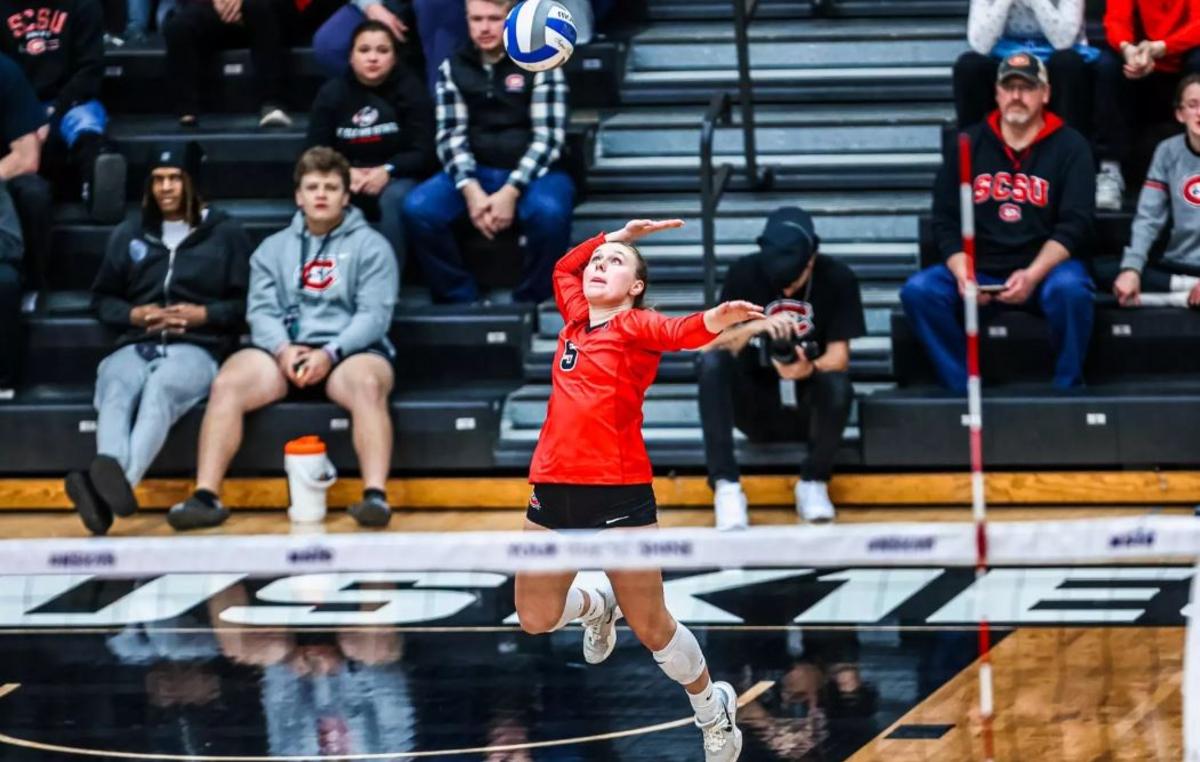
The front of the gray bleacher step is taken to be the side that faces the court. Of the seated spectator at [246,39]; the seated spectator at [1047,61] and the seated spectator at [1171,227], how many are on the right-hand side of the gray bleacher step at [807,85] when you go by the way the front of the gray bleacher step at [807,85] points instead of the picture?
1

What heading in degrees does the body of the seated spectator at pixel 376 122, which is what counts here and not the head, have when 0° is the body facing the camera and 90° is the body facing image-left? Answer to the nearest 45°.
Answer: approximately 0°

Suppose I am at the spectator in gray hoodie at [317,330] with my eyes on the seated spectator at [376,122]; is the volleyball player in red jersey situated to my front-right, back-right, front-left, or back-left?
back-right

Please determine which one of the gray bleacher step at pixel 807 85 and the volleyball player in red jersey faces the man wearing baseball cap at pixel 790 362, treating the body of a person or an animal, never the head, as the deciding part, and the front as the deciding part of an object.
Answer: the gray bleacher step

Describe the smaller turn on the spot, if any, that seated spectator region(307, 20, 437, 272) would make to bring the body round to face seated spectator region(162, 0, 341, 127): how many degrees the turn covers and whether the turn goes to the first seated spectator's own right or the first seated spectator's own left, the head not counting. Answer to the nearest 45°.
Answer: approximately 135° to the first seated spectator's own right

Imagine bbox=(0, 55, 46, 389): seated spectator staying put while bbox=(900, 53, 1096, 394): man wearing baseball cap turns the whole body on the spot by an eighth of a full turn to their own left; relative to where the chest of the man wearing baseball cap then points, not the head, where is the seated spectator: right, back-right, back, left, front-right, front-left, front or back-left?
back-right

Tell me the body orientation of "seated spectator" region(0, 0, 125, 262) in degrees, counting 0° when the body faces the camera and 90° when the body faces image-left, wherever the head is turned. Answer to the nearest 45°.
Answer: approximately 0°

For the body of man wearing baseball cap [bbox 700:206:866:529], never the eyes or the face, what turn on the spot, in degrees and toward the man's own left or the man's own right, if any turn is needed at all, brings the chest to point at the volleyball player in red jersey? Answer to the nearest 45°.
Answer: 0° — they already face them

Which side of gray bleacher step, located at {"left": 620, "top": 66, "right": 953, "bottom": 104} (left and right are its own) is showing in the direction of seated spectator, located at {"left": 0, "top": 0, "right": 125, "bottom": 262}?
right

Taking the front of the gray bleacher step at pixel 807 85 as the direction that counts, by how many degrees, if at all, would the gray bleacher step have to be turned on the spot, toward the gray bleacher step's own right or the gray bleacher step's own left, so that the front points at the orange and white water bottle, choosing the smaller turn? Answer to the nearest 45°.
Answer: approximately 45° to the gray bleacher step's own right
